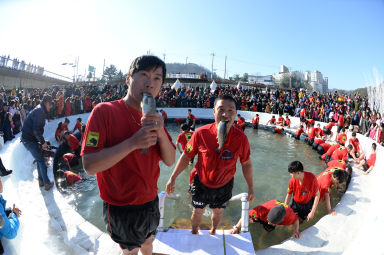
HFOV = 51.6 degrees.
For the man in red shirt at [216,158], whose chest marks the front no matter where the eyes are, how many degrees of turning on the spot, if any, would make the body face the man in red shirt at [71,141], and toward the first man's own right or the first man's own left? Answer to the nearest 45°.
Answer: approximately 135° to the first man's own right

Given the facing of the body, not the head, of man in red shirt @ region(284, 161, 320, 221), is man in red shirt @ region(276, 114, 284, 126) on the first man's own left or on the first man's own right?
on the first man's own right

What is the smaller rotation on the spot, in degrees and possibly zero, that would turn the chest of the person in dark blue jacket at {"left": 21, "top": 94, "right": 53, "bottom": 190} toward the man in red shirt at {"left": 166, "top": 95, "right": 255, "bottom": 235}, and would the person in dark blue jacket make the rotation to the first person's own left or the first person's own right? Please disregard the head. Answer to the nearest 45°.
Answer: approximately 45° to the first person's own right

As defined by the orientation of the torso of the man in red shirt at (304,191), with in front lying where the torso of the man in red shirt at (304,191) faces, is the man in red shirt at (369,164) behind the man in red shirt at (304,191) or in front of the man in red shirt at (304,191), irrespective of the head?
behind

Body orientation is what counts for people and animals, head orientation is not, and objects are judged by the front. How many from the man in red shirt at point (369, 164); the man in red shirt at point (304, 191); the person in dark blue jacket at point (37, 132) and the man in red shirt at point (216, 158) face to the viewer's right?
1

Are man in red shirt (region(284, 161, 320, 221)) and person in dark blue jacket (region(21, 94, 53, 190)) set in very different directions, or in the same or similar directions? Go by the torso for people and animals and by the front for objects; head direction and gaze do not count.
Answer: very different directions

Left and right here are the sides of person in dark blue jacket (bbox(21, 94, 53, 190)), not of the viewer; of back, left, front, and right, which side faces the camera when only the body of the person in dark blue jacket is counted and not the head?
right

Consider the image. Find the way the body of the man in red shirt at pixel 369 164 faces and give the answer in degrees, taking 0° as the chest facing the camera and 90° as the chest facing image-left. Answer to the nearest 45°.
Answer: approximately 90°

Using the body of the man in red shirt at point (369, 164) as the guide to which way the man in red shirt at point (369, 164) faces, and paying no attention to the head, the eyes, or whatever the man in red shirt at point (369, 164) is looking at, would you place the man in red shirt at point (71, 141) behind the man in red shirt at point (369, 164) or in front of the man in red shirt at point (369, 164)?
in front
